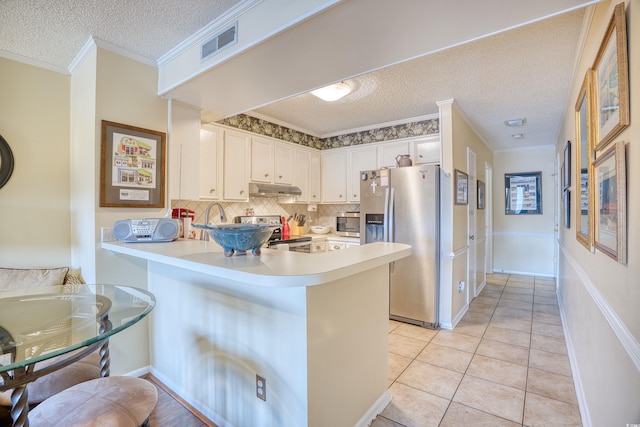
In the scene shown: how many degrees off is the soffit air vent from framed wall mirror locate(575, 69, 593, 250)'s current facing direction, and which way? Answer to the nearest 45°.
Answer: approximately 45° to its left

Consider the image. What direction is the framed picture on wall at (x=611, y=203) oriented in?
to the viewer's left

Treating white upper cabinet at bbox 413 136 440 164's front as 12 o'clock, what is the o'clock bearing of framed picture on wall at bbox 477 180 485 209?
The framed picture on wall is roughly at 7 o'clock from the white upper cabinet.

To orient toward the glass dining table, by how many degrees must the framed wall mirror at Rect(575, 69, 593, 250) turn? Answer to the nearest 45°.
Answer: approximately 45° to its left

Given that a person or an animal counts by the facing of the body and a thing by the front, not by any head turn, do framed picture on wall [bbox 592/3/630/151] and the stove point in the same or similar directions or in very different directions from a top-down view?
very different directions

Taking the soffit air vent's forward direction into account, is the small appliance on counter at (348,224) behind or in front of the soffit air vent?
behind

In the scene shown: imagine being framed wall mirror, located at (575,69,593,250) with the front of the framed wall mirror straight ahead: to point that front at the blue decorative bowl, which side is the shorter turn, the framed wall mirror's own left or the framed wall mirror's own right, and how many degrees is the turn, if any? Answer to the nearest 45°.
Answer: approximately 45° to the framed wall mirror's own left

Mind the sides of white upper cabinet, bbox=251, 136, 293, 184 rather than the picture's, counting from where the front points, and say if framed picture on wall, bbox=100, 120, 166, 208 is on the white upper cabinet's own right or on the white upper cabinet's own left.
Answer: on the white upper cabinet's own right

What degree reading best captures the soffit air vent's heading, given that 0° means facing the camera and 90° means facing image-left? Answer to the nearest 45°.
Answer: approximately 45°

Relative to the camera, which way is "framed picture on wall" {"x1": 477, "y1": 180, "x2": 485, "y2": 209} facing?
to the viewer's right

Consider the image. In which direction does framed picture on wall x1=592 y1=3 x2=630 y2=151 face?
to the viewer's left
